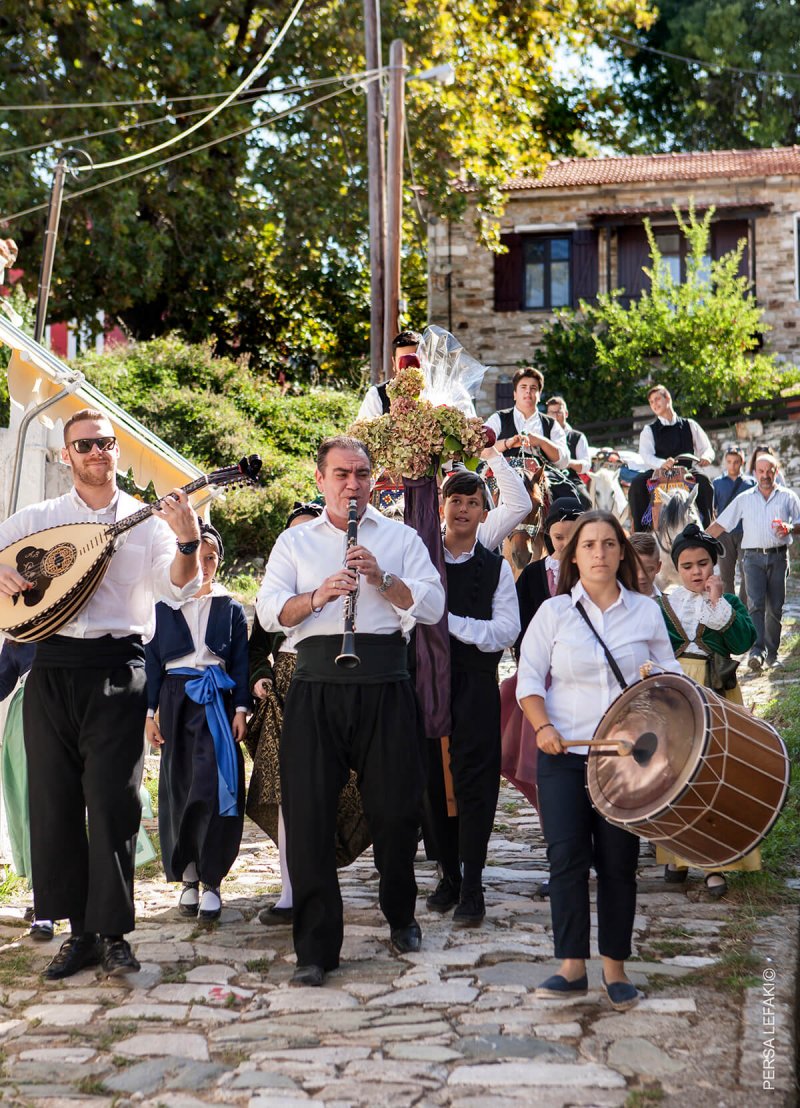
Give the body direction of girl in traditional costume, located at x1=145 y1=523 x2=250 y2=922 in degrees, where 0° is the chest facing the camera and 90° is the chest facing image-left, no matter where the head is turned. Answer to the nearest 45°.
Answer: approximately 0°

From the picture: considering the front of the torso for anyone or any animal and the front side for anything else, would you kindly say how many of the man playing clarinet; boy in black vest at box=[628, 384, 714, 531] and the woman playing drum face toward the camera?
3

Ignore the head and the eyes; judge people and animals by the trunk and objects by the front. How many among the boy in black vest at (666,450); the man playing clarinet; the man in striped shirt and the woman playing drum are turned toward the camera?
4

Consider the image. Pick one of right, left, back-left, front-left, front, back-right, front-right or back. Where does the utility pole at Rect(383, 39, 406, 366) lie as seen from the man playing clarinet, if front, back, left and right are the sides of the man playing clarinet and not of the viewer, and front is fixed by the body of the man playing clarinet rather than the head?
back

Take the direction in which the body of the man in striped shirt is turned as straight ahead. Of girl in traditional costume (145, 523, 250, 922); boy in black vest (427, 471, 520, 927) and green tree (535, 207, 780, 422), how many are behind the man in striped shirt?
1

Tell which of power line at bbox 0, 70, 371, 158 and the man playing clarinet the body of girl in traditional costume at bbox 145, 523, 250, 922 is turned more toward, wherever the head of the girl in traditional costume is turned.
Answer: the man playing clarinet

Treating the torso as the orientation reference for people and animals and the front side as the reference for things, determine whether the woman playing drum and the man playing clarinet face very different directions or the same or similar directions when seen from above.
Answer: same or similar directions

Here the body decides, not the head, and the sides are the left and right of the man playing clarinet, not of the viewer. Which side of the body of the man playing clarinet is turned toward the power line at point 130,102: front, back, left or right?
back

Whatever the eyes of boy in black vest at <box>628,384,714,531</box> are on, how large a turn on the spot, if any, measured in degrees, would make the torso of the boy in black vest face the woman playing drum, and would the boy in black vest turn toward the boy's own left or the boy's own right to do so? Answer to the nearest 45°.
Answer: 0° — they already face them

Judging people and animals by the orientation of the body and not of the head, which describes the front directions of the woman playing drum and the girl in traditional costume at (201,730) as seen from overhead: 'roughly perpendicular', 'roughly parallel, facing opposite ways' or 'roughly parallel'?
roughly parallel

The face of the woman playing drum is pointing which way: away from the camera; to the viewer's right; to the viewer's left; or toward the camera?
toward the camera

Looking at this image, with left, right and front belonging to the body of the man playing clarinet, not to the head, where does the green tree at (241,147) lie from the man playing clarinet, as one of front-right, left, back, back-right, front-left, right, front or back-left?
back

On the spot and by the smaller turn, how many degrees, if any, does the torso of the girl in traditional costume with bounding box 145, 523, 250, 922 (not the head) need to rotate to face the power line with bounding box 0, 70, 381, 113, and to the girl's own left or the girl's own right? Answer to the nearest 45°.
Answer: approximately 180°

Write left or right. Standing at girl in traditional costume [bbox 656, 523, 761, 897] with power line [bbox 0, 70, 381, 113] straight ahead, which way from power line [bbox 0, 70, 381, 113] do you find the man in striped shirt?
right

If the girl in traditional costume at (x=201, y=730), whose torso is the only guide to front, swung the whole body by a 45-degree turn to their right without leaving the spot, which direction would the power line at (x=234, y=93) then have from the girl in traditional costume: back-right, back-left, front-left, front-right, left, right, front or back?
back-right

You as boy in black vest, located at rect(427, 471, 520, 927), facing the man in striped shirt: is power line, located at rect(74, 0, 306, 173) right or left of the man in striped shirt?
left

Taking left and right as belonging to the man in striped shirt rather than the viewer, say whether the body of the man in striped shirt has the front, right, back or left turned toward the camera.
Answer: front

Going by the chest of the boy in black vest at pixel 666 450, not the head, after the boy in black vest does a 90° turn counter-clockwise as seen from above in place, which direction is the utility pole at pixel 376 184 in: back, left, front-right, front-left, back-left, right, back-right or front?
back-left

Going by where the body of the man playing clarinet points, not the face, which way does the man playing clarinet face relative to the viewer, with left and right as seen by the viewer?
facing the viewer

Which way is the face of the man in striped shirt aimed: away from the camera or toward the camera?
toward the camera
